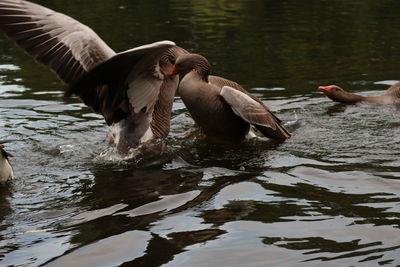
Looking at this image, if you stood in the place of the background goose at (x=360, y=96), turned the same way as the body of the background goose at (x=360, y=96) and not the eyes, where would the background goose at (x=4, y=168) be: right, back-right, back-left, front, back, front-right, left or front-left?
front-left

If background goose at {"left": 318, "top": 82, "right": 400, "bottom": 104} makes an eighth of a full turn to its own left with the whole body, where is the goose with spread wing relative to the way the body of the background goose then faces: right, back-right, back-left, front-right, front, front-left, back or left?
front

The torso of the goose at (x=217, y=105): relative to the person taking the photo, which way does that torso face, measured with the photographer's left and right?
facing to the left of the viewer

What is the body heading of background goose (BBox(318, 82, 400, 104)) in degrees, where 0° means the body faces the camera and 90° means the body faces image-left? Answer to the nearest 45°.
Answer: approximately 90°

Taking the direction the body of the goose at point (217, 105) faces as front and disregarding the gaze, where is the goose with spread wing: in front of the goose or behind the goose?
in front

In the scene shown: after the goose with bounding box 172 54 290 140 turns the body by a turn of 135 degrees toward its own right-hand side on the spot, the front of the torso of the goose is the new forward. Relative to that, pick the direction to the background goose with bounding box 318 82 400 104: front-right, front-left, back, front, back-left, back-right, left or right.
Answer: front

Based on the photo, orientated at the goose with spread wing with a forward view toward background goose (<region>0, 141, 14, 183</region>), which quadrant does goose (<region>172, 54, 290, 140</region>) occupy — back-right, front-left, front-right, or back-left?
back-left

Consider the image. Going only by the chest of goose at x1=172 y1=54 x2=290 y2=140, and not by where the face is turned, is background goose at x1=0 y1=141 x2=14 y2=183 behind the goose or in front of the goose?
in front
